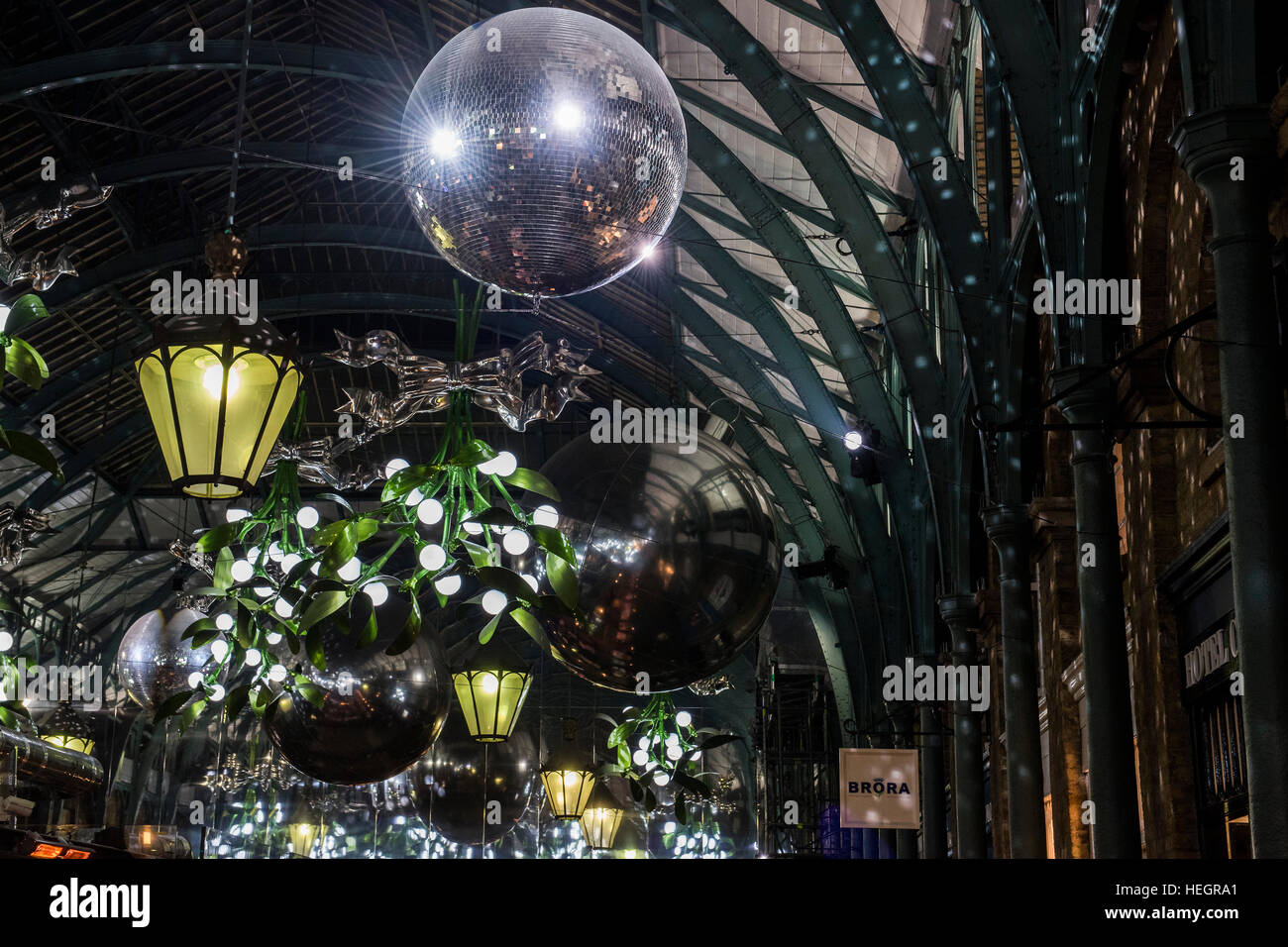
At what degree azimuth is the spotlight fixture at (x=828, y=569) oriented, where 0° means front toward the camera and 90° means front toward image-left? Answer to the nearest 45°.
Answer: approximately 90°

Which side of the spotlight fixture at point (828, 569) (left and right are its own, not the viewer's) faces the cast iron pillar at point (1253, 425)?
left

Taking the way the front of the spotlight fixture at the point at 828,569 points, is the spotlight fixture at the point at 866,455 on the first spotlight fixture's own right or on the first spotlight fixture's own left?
on the first spotlight fixture's own left

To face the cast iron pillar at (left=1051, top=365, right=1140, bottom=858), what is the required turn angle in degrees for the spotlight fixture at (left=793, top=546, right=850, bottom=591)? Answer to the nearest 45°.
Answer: approximately 90° to its left
